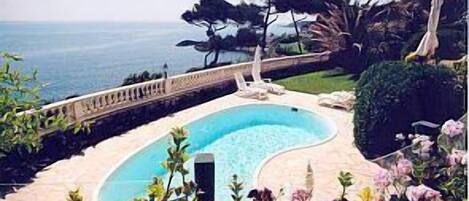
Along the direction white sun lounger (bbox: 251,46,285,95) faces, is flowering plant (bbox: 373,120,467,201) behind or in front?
in front

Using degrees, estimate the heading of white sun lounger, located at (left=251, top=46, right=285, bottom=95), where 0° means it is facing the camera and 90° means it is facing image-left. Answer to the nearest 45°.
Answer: approximately 315°

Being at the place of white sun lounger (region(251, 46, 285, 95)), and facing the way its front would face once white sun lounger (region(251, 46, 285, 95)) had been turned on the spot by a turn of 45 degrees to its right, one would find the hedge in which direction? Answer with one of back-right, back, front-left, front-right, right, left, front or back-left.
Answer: left

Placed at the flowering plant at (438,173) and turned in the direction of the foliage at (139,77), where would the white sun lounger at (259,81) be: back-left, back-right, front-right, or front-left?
front-right

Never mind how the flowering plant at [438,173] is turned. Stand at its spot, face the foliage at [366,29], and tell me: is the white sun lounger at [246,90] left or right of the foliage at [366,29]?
left

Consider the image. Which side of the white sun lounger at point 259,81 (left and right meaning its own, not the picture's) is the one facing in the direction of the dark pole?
right

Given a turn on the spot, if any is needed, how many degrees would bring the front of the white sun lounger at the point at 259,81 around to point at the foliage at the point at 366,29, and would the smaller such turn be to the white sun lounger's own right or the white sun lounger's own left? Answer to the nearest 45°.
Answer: approximately 45° to the white sun lounger's own left

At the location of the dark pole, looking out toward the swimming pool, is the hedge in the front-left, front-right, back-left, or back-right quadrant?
front-right
